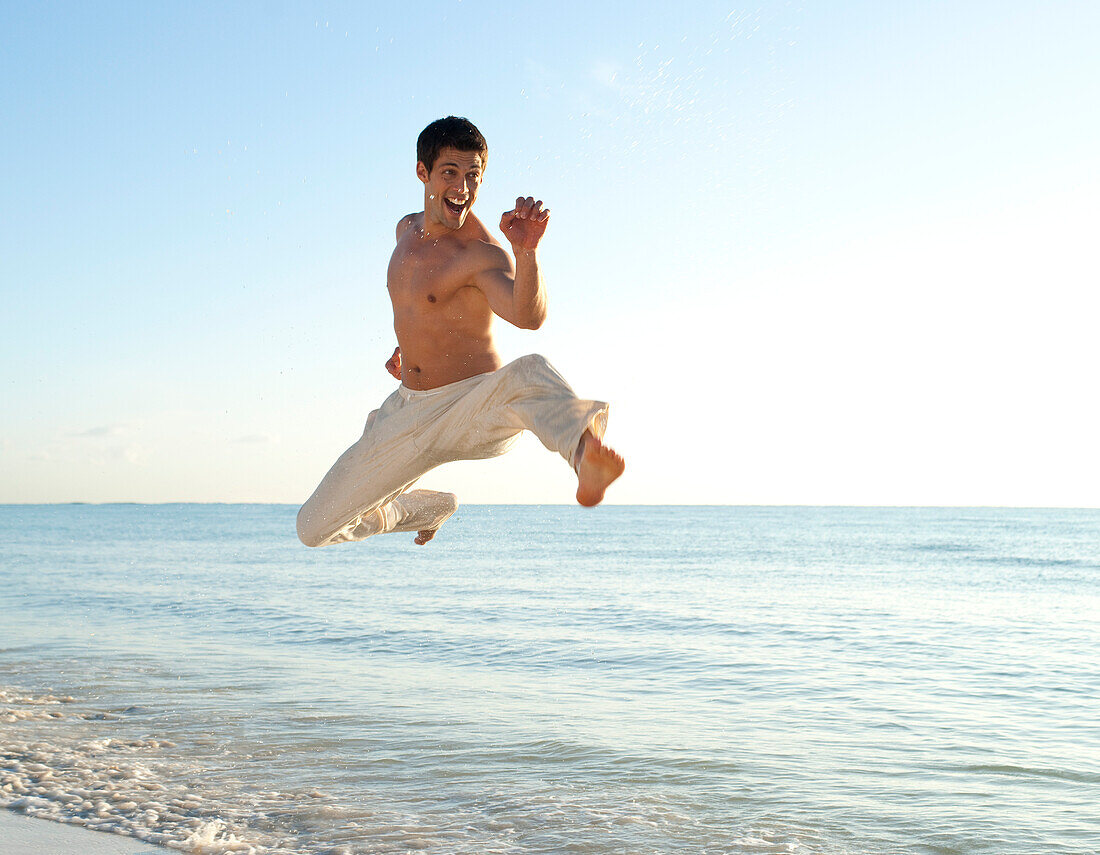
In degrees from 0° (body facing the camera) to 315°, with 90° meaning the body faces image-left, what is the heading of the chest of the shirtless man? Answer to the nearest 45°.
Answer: approximately 45°
